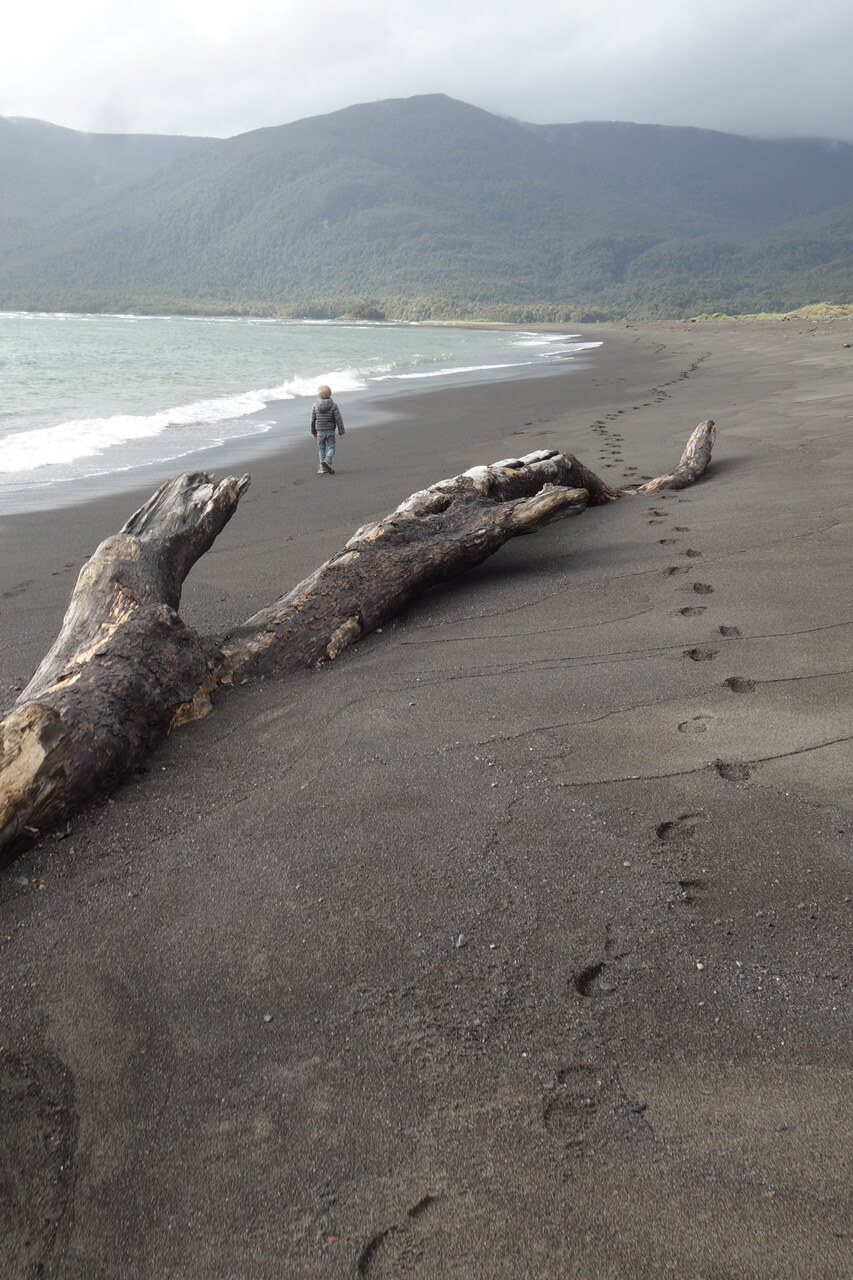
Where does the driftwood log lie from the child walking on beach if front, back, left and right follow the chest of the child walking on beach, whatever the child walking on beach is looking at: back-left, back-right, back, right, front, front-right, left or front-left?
back

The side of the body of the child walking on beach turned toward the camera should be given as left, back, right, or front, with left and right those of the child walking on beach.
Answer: back
